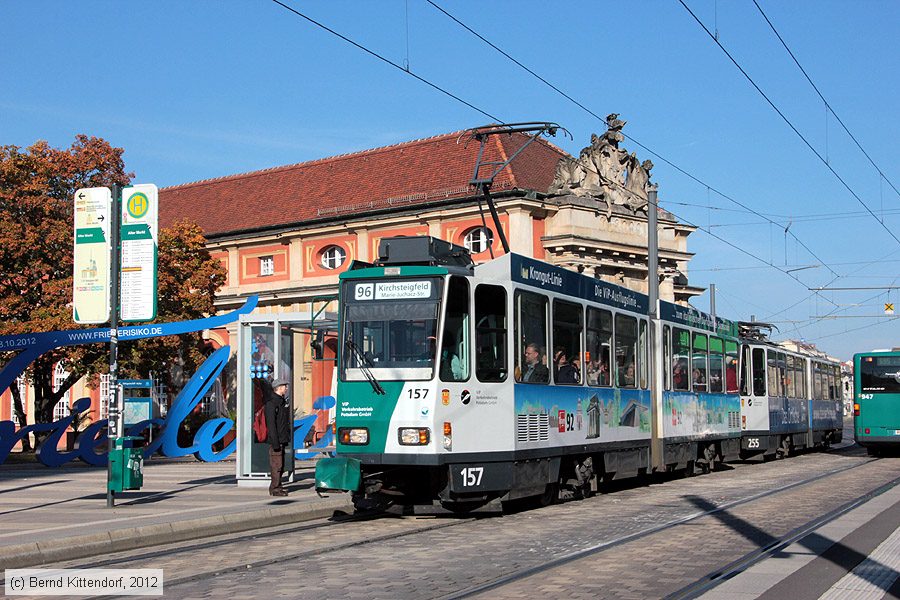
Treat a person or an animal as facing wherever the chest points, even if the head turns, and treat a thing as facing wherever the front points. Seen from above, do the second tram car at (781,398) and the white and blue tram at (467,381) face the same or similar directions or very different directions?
same or similar directions

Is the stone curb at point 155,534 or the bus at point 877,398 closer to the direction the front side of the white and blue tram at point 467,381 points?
the stone curb

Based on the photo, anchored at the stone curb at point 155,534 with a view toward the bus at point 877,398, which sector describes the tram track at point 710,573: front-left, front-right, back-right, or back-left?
front-right

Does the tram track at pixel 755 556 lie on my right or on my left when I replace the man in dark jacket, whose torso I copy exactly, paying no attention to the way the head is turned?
on my right

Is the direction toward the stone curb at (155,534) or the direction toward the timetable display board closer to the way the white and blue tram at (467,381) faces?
the stone curb

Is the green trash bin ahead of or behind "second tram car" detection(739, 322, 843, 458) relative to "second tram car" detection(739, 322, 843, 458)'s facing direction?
ahead

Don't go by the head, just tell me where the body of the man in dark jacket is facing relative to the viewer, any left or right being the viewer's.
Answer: facing to the right of the viewer

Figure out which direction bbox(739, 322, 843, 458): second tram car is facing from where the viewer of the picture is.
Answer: facing the viewer and to the left of the viewer

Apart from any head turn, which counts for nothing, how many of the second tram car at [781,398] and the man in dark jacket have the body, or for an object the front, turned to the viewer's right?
1
